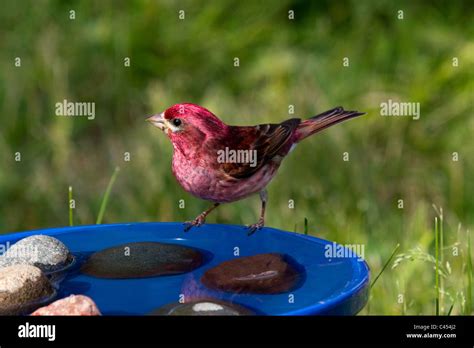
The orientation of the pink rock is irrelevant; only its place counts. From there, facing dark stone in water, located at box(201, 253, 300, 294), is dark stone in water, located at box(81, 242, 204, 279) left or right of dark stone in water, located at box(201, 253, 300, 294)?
left

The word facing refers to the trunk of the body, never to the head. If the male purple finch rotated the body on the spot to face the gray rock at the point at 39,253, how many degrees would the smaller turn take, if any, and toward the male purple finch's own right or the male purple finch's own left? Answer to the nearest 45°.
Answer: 0° — it already faces it

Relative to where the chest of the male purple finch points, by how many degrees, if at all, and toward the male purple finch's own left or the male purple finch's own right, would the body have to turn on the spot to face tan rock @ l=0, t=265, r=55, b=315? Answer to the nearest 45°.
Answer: approximately 45° to the male purple finch's own left

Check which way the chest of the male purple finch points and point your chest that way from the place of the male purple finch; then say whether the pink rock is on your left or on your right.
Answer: on your left

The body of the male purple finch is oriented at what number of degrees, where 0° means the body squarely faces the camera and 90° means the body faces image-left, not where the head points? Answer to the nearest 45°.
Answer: approximately 90°
